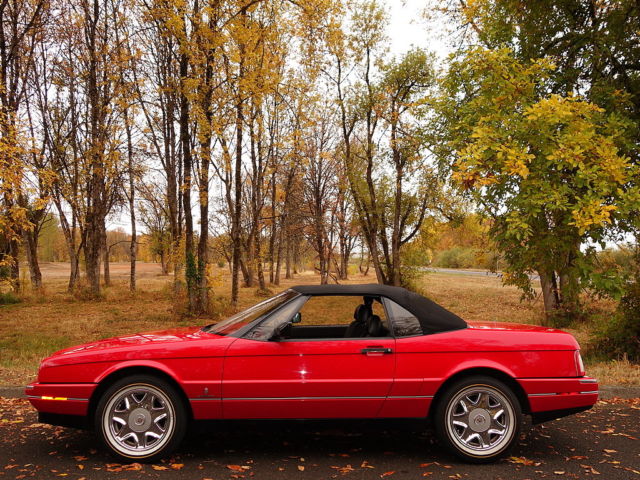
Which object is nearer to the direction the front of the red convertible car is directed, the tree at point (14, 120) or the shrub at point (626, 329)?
the tree

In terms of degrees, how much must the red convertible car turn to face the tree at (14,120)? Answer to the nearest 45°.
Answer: approximately 45° to its right

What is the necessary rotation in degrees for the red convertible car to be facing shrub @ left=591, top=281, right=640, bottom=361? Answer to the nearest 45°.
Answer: approximately 135° to its right

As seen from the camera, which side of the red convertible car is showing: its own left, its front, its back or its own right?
left

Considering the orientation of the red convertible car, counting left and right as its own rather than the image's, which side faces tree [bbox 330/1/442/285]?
right

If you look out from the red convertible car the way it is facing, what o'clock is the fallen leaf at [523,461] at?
The fallen leaf is roughly at 6 o'clock from the red convertible car.
